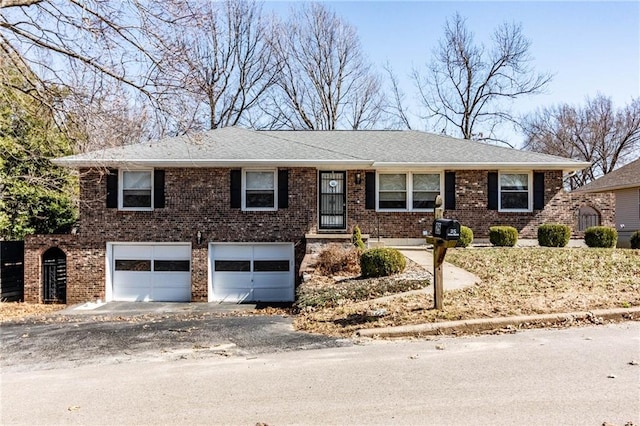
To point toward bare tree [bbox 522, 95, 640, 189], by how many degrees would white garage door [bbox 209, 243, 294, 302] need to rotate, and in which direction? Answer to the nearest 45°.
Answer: approximately 135° to its left

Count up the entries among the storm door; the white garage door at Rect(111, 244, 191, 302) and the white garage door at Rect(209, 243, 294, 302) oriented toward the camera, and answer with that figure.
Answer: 3

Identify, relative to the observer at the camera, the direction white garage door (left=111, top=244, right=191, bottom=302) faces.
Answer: facing the viewer

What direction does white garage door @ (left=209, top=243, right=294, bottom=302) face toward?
toward the camera

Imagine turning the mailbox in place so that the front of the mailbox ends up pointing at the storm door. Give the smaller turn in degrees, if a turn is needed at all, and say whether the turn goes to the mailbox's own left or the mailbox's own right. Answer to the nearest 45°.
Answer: approximately 180°

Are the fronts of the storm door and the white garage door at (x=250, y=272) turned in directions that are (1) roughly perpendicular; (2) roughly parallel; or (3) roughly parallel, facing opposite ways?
roughly parallel

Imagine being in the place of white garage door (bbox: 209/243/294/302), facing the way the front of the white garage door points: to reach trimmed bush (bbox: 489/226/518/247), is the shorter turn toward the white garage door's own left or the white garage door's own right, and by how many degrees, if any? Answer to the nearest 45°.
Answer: approximately 90° to the white garage door's own left

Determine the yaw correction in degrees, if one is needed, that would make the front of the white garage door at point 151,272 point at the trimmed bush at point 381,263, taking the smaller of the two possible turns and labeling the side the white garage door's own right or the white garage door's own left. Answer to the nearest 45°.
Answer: approximately 45° to the white garage door's own left

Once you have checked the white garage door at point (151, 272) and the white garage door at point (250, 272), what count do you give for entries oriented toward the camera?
2

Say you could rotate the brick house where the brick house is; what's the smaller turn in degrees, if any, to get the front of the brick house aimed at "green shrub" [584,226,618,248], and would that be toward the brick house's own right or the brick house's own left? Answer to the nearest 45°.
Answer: approximately 90° to the brick house's own left

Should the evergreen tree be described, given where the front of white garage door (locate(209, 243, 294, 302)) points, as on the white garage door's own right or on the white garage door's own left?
on the white garage door's own right

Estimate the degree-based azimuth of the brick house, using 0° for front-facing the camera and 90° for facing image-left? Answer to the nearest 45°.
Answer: approximately 0°

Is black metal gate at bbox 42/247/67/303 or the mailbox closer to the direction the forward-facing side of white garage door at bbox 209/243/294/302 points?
the mailbox

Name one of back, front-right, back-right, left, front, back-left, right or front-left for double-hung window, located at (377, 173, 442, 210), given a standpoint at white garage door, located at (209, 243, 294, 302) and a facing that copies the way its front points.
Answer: left

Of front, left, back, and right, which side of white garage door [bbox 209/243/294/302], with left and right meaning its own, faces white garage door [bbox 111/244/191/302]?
right

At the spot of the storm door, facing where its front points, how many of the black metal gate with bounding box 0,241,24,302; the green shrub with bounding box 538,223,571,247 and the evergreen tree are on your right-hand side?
2

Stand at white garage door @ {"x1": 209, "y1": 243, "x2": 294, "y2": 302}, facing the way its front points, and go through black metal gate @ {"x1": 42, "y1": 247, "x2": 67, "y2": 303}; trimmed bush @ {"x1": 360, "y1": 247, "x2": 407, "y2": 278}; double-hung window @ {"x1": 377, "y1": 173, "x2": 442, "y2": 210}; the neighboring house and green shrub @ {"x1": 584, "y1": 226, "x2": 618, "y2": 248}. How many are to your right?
1
